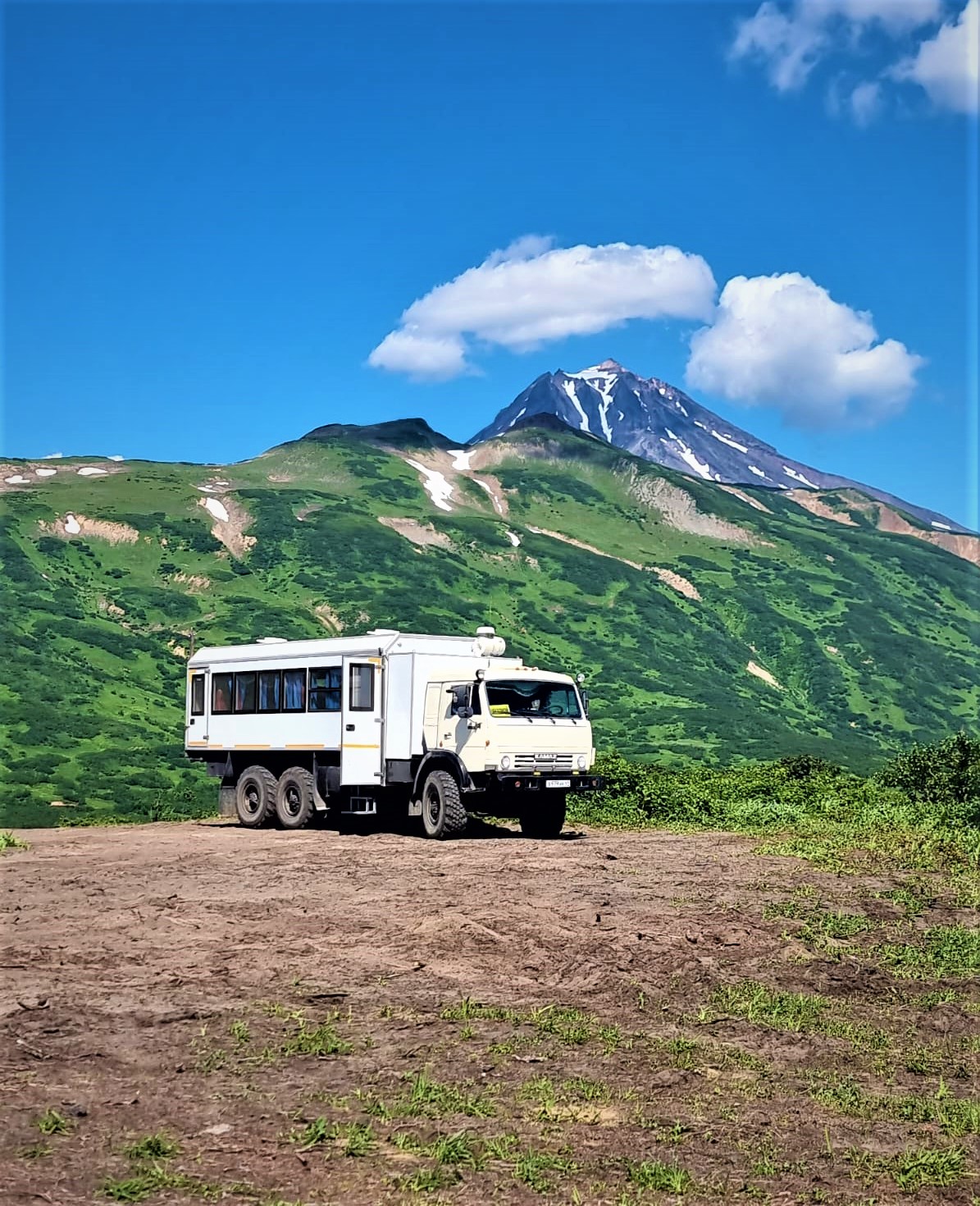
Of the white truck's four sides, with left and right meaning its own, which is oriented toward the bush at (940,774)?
left

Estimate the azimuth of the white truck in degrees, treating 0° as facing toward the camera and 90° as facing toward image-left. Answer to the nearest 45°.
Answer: approximately 315°
